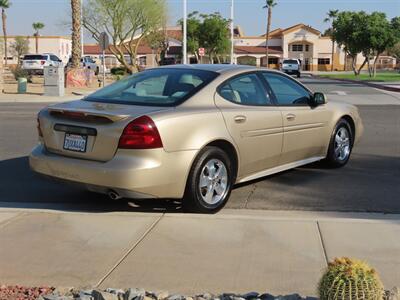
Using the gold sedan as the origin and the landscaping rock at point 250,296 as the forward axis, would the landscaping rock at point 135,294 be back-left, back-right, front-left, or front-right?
front-right

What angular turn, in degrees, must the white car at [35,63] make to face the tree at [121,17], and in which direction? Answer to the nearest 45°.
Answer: approximately 90° to its right

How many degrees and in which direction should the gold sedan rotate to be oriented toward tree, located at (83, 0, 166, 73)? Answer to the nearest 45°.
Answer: approximately 45° to its left

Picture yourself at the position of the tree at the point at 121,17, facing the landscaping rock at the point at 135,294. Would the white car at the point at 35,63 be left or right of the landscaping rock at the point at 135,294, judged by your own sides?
right

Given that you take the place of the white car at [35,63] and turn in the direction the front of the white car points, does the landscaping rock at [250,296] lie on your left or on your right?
on your right

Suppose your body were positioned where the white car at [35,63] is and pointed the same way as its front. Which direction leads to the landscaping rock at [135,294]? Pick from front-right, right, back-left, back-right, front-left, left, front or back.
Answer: back-right

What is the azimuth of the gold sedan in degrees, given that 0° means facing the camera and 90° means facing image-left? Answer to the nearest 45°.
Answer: approximately 225°

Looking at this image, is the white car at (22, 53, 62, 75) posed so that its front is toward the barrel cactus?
no

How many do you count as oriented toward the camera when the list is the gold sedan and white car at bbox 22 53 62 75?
0

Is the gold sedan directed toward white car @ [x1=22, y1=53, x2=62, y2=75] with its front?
no
